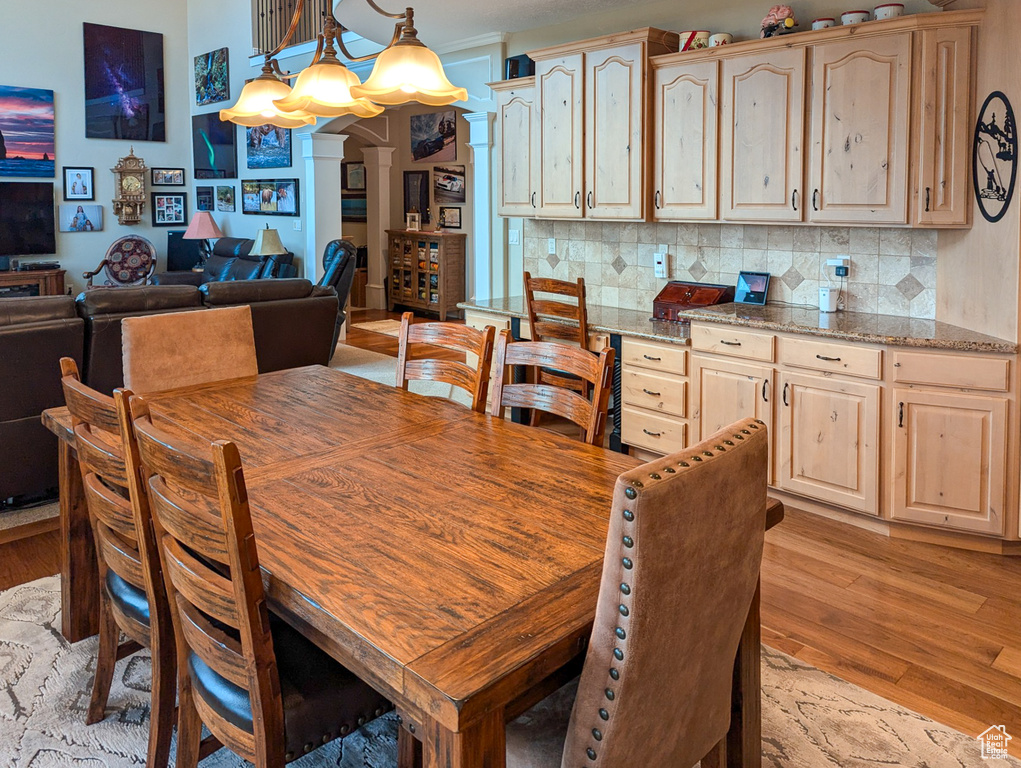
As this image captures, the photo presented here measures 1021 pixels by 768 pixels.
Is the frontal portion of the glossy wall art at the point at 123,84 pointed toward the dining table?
yes

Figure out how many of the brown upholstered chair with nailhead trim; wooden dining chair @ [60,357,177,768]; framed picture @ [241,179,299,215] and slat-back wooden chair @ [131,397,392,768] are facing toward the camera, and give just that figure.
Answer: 1

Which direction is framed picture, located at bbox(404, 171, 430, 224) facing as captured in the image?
toward the camera

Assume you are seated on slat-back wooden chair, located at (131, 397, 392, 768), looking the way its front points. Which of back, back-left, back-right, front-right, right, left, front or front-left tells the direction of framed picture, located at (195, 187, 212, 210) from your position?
front-left

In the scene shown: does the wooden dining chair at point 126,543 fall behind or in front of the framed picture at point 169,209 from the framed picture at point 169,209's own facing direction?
in front

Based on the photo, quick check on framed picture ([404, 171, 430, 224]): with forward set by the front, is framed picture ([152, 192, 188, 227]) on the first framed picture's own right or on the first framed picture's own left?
on the first framed picture's own right

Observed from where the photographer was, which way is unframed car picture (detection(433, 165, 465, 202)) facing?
facing the viewer

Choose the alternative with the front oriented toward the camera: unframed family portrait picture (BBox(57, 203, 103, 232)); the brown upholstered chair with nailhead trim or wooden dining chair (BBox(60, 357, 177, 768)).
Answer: the unframed family portrait picture

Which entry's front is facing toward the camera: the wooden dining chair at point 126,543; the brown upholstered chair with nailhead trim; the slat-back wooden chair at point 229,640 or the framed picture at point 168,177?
the framed picture

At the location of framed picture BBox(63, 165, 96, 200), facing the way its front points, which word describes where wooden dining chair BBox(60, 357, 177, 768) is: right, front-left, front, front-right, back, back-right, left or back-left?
front

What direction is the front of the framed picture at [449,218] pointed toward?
toward the camera

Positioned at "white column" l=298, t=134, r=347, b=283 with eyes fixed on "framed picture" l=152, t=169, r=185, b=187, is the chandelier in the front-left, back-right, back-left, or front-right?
back-left
